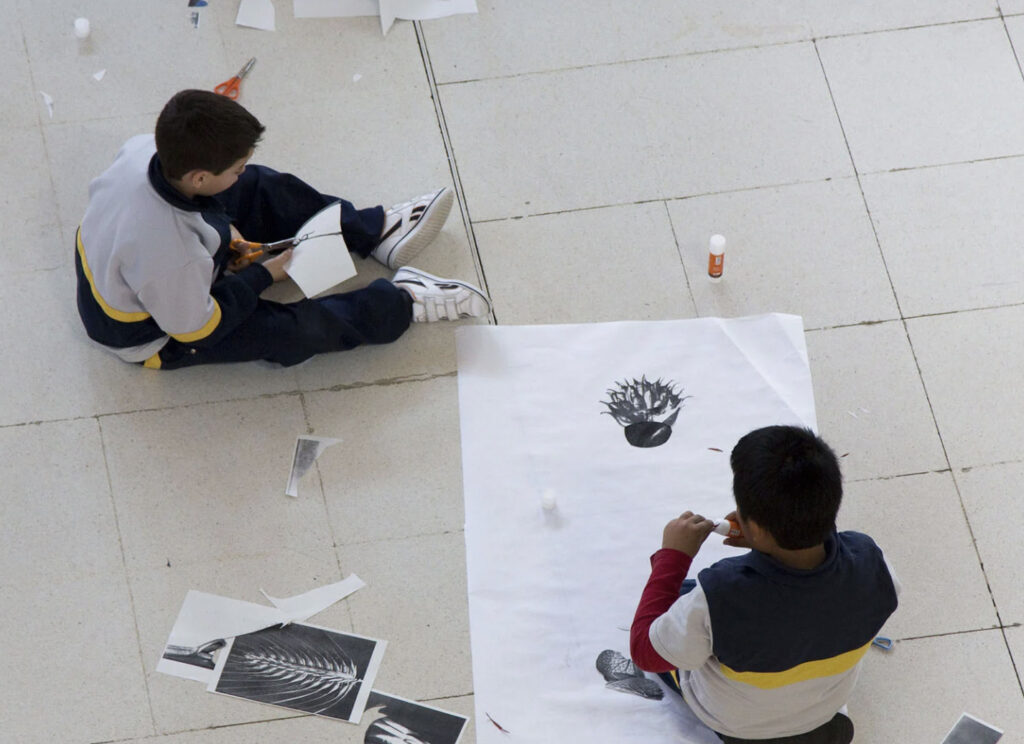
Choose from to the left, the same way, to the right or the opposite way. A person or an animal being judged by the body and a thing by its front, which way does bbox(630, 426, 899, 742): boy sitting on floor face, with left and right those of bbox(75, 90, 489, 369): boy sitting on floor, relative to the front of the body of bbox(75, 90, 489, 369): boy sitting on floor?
to the left

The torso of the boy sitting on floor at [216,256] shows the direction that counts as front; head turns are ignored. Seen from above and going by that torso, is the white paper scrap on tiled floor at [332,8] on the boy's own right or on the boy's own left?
on the boy's own left

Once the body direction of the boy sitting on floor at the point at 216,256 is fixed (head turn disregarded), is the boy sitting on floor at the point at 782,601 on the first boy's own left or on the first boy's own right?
on the first boy's own right

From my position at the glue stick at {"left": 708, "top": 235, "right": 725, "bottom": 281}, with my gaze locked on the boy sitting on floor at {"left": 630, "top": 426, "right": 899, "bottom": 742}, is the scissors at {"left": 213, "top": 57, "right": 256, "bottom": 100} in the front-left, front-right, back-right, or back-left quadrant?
back-right

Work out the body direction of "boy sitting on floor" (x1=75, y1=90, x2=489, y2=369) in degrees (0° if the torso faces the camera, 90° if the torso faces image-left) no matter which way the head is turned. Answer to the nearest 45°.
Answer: approximately 270°

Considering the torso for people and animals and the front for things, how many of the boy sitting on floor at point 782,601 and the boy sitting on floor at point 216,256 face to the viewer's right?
1

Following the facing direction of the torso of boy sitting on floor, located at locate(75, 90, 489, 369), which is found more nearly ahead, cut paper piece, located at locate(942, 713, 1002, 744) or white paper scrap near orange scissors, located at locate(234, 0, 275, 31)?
the cut paper piece

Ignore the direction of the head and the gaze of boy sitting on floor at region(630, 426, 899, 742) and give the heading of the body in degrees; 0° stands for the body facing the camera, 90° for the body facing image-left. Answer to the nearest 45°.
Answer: approximately 135°

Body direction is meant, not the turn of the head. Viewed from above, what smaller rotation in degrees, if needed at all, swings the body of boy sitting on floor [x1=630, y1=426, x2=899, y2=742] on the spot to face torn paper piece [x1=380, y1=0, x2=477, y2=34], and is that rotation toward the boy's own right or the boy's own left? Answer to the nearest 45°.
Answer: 0° — they already face it
